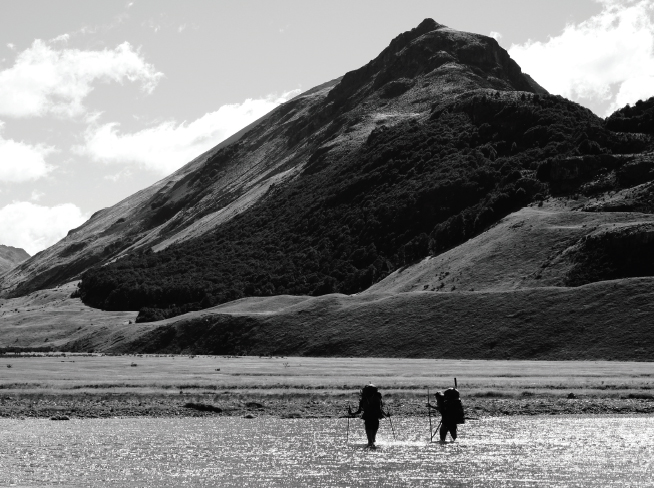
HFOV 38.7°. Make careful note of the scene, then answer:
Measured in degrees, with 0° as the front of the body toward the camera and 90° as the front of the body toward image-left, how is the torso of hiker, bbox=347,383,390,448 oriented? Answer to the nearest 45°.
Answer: approximately 180°

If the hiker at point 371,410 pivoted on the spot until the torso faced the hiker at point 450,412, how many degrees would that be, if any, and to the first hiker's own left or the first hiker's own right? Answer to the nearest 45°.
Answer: approximately 90° to the first hiker's own right
